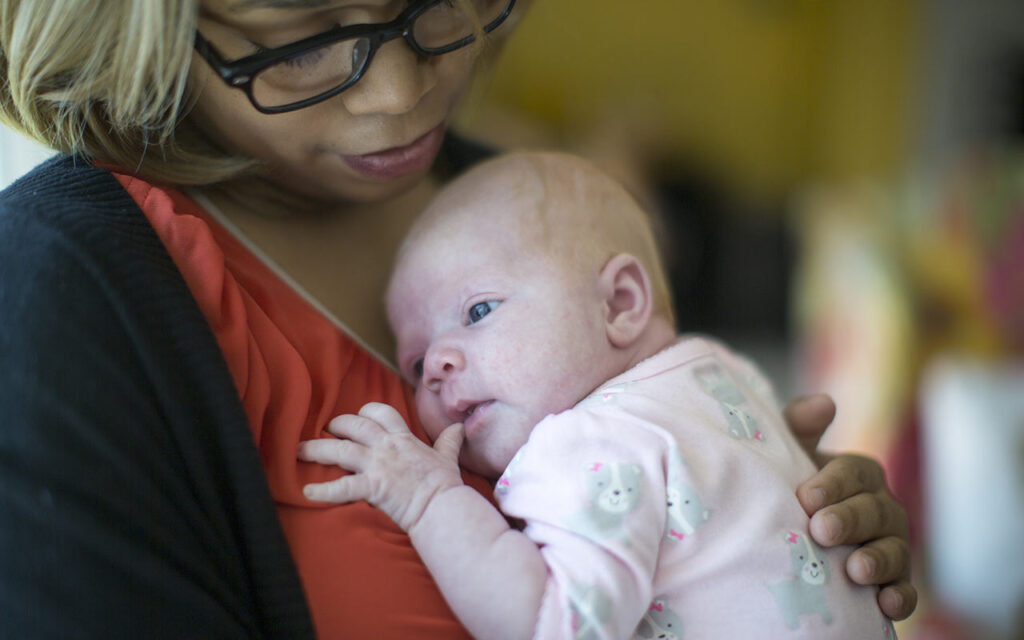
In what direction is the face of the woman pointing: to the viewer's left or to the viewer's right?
to the viewer's right

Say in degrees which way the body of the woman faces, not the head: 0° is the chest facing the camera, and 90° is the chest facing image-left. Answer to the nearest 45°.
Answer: approximately 315°

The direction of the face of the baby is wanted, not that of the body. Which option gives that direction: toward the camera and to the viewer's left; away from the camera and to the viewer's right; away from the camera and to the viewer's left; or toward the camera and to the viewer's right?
toward the camera and to the viewer's left
